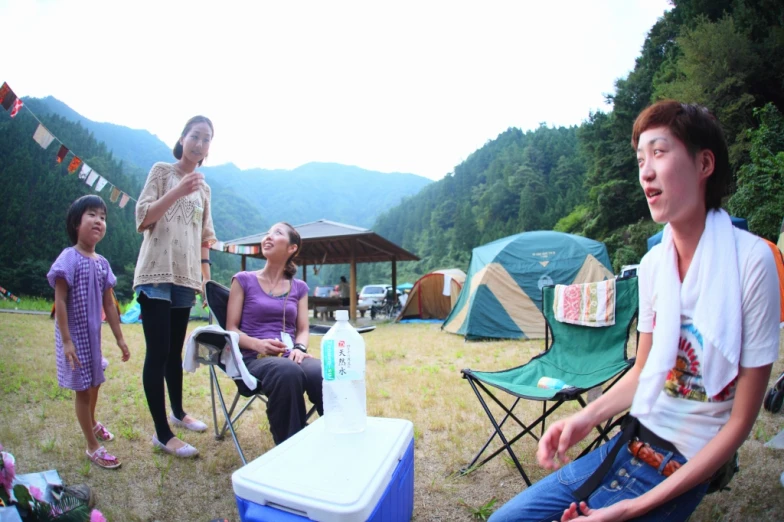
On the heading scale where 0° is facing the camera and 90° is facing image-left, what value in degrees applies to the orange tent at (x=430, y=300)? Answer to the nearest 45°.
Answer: approximately 0°

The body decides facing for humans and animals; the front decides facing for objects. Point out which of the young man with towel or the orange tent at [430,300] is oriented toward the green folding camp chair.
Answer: the orange tent

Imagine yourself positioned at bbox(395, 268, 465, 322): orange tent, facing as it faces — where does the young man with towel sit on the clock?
The young man with towel is roughly at 12 o'clock from the orange tent.

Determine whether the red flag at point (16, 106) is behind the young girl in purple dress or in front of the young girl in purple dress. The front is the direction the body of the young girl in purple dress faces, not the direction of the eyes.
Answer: behind

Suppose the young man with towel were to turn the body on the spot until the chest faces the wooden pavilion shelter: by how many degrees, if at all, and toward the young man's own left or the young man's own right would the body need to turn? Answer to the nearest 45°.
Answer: approximately 90° to the young man's own right

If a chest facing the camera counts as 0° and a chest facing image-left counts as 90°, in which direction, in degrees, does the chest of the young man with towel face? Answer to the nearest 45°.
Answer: approximately 45°
